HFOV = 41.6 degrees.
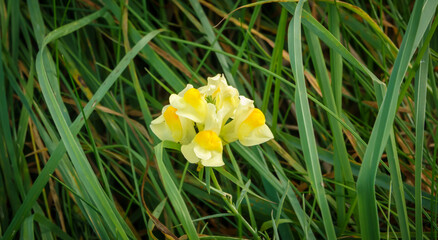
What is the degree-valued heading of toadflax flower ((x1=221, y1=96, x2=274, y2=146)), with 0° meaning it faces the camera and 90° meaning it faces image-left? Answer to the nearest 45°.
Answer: approximately 315°
